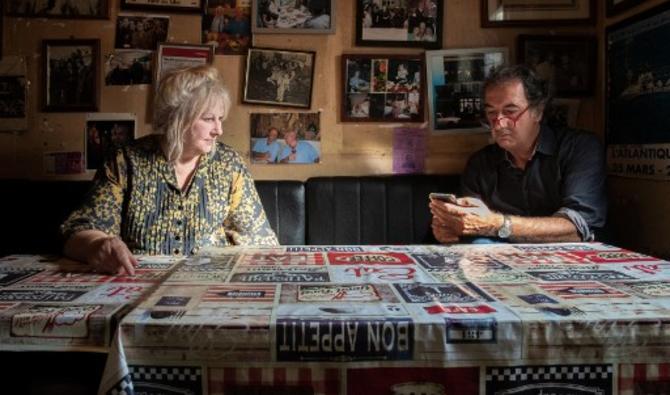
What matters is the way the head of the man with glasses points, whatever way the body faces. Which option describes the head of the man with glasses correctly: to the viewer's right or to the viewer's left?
to the viewer's left

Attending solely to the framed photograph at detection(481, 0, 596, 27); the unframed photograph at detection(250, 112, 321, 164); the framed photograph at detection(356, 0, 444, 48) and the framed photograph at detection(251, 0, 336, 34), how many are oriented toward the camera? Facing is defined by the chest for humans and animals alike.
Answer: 4

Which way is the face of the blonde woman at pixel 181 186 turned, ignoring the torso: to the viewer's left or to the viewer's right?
to the viewer's right

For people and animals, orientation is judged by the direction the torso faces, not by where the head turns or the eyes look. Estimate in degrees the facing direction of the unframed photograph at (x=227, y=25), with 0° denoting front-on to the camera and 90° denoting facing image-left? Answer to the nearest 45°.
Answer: approximately 0°

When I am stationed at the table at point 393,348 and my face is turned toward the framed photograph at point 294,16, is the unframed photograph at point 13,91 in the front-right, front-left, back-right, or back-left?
front-left

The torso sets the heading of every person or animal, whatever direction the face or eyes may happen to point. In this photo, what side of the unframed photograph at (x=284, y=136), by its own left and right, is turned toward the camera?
front

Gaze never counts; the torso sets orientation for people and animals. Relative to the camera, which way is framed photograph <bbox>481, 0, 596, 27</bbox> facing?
toward the camera

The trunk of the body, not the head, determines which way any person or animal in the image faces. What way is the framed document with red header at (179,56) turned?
toward the camera

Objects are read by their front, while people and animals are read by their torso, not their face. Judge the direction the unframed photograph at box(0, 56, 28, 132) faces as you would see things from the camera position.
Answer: facing the viewer
